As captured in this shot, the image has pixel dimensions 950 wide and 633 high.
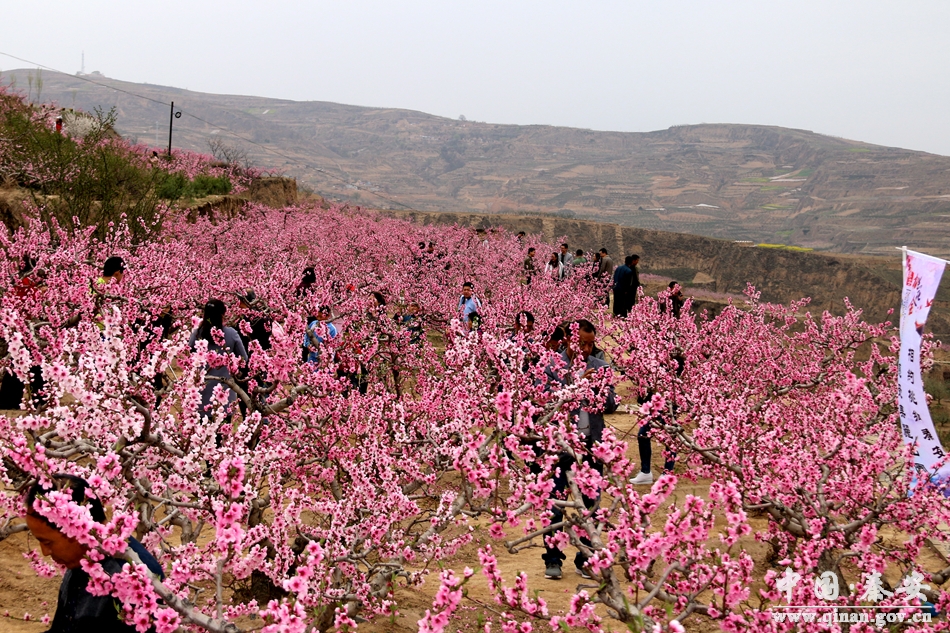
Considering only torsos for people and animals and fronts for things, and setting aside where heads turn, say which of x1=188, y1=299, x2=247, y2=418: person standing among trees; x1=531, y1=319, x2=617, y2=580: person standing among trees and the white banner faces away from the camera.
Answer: x1=188, y1=299, x2=247, y2=418: person standing among trees

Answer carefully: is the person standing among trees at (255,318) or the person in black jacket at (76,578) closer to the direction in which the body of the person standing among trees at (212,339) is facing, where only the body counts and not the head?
the person standing among trees

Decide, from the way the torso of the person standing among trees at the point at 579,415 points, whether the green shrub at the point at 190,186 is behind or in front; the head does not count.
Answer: behind

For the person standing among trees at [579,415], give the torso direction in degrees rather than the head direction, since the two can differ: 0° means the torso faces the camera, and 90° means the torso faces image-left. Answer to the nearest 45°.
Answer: approximately 0°

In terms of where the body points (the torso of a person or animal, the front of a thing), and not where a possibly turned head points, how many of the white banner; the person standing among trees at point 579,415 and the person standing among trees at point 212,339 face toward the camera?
2

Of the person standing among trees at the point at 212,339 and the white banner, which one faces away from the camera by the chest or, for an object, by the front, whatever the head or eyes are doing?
the person standing among trees

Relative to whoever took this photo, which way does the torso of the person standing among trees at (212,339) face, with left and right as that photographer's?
facing away from the viewer

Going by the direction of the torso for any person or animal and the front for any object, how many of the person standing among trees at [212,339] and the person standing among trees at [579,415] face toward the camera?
1

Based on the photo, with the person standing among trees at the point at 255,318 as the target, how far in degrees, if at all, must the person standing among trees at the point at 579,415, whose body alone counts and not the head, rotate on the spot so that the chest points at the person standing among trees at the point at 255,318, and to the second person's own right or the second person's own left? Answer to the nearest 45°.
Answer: approximately 135° to the second person's own right
